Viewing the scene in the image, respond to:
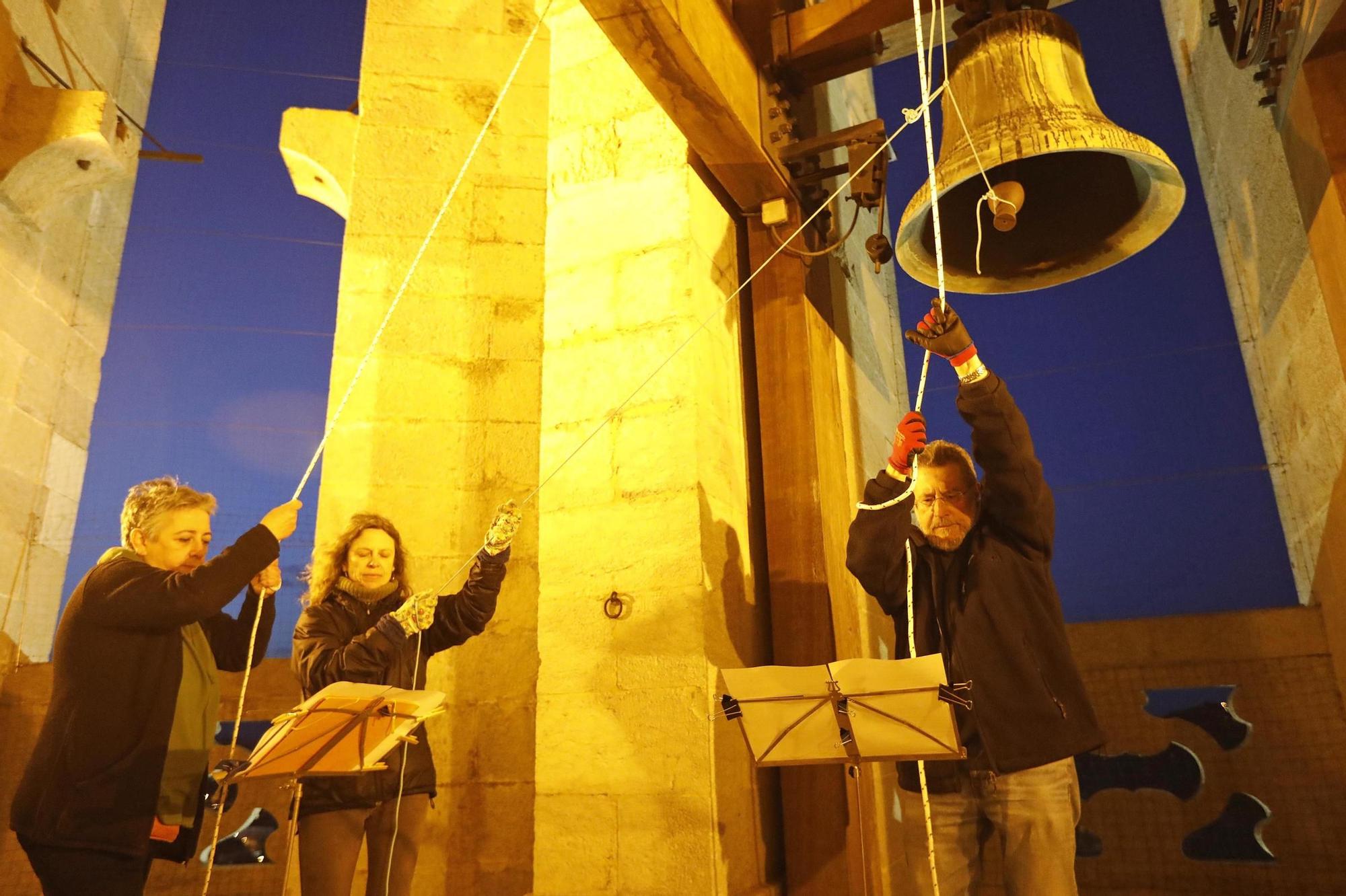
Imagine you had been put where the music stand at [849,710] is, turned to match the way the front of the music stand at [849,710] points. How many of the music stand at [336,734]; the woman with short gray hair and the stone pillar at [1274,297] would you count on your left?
2

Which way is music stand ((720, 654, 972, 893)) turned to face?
away from the camera

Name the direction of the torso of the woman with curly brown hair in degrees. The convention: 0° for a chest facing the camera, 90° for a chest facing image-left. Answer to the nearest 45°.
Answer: approximately 0°

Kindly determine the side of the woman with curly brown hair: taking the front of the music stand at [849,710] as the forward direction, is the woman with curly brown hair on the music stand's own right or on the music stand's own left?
on the music stand's own left

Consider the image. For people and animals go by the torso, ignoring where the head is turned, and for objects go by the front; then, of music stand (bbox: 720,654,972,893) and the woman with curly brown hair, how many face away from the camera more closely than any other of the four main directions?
1

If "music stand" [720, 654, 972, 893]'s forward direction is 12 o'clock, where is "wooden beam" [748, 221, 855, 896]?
The wooden beam is roughly at 12 o'clock from the music stand.
